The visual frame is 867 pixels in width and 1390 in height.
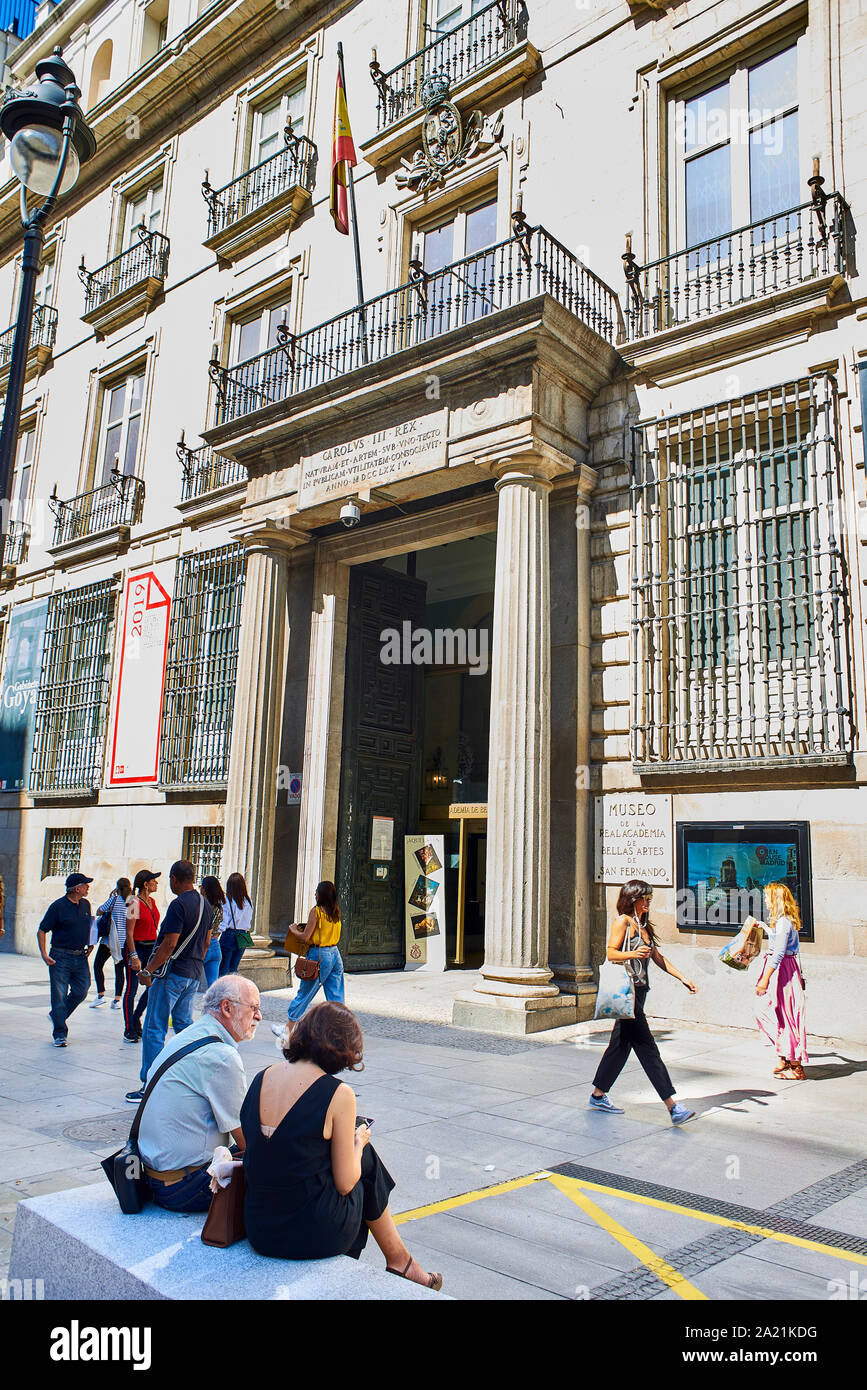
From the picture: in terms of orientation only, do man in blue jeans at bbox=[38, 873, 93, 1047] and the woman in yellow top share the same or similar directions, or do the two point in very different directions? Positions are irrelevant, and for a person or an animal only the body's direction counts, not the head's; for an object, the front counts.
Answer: very different directions

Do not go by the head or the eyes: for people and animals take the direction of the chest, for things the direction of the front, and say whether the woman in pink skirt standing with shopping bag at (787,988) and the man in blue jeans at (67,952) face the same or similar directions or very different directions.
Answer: very different directions

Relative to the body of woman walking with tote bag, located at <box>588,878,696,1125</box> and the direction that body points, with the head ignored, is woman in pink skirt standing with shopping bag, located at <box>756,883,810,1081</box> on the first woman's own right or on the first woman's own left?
on the first woman's own left

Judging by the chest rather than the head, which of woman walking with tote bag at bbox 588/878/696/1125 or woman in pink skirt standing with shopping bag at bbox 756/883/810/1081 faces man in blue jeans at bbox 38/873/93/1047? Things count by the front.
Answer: woman in pink skirt standing with shopping bag at bbox 756/883/810/1081

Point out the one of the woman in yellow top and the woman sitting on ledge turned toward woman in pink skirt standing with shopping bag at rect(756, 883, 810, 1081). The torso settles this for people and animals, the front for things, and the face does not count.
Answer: the woman sitting on ledge

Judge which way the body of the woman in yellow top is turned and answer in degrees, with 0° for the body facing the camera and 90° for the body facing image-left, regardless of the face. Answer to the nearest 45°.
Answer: approximately 135°

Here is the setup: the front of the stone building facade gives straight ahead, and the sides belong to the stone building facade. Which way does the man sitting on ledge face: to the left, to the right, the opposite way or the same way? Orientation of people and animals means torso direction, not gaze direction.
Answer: the opposite way

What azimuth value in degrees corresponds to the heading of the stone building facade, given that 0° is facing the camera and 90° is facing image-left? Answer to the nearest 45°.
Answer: approximately 45°

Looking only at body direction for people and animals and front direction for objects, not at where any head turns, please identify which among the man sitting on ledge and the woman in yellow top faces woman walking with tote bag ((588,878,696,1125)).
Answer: the man sitting on ledge

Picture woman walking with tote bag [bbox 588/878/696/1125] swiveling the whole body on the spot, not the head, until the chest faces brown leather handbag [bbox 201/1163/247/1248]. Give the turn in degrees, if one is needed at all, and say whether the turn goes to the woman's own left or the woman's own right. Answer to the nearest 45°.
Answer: approximately 90° to the woman's own right
